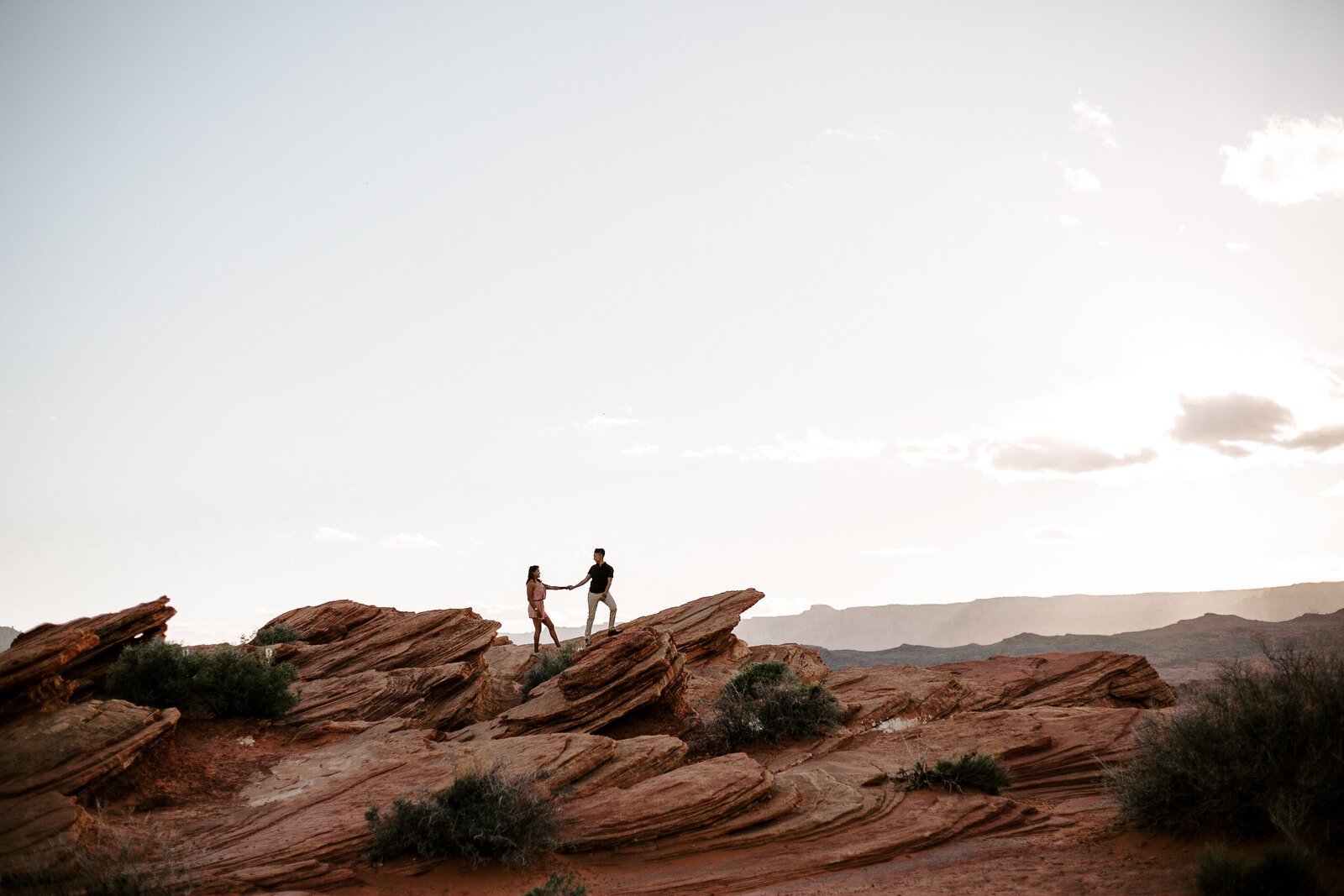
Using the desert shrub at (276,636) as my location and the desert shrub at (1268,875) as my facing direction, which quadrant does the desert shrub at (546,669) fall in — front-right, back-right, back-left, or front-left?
front-left

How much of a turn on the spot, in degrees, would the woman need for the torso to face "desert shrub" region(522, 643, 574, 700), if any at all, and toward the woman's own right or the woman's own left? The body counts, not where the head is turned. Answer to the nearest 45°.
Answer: approximately 90° to the woman's own right

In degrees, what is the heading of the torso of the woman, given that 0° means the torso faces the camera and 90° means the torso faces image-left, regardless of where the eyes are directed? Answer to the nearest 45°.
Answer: approximately 270°

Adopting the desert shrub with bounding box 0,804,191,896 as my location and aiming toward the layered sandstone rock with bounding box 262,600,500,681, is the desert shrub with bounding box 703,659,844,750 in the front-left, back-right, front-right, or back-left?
front-right

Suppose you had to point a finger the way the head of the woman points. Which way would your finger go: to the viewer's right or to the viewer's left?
to the viewer's right

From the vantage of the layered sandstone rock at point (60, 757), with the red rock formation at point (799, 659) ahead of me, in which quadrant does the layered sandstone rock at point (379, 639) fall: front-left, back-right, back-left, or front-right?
front-left

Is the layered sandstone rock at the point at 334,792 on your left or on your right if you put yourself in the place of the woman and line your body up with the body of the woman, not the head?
on your right

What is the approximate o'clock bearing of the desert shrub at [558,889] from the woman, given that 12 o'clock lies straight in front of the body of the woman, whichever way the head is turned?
The desert shrub is roughly at 3 o'clock from the woman.
